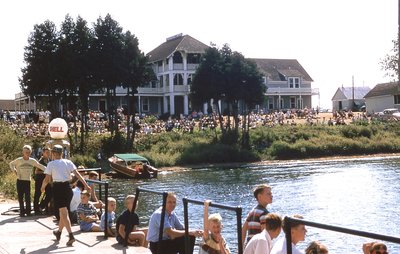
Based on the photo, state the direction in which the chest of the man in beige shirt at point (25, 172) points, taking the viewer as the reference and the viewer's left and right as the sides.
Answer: facing the viewer

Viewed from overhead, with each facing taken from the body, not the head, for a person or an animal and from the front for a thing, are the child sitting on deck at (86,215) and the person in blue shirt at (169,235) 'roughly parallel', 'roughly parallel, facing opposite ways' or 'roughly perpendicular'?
roughly parallel

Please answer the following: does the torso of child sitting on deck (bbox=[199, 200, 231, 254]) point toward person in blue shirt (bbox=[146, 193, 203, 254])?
no

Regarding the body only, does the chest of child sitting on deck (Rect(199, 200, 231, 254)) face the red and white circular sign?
no

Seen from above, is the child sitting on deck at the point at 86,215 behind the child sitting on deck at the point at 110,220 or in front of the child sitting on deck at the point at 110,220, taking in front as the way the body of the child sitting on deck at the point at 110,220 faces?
behind
